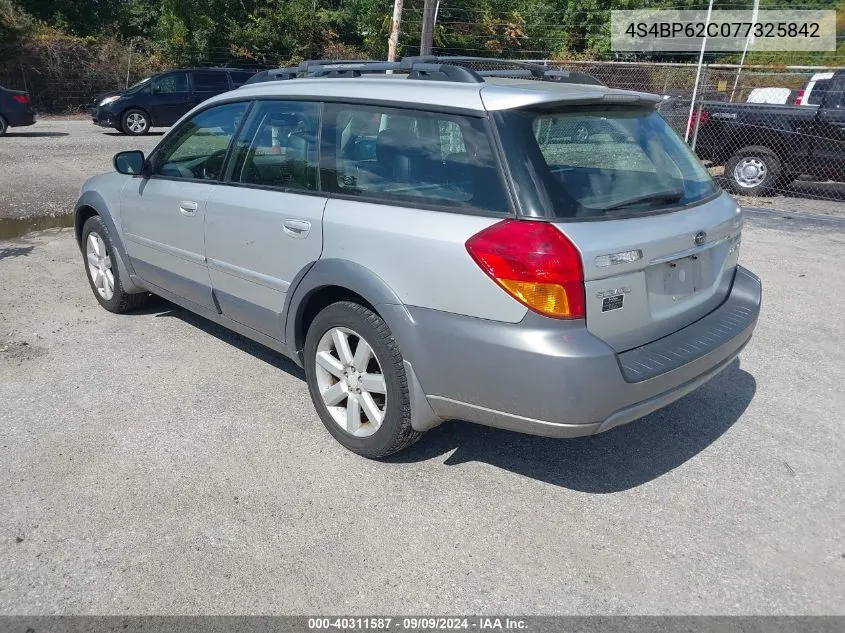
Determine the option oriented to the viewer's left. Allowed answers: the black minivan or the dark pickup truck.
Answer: the black minivan

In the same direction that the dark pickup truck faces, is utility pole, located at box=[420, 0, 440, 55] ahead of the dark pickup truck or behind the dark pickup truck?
behind

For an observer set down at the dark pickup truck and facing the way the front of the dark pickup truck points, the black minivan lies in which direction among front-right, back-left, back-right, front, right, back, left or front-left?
back

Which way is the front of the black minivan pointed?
to the viewer's left

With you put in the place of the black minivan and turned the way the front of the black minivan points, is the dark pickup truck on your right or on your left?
on your left

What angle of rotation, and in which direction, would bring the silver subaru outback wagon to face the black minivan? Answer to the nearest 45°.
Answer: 0° — it already faces it

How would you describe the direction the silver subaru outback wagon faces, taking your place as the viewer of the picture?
facing away from the viewer and to the left of the viewer

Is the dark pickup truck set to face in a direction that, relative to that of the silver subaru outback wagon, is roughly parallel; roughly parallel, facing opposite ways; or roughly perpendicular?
roughly parallel, facing opposite ways

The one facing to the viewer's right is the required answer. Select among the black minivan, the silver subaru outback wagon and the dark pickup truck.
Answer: the dark pickup truck

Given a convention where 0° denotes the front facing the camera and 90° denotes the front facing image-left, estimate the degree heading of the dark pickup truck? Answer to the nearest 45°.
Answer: approximately 270°

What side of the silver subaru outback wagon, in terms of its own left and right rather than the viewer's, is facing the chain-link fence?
right

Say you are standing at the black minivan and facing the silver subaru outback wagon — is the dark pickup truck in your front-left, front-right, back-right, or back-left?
front-left

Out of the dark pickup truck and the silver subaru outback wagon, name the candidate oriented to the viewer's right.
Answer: the dark pickup truck
